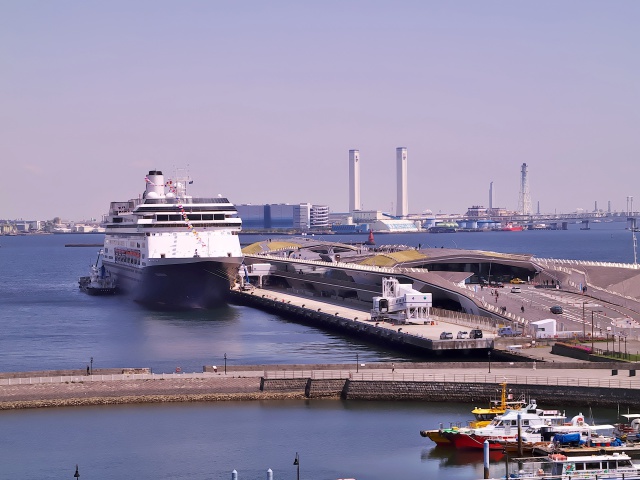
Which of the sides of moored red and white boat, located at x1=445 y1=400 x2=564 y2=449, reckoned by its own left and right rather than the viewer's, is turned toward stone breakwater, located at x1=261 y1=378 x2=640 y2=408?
right

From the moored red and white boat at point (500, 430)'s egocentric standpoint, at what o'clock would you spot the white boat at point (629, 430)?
The white boat is roughly at 6 o'clock from the moored red and white boat.

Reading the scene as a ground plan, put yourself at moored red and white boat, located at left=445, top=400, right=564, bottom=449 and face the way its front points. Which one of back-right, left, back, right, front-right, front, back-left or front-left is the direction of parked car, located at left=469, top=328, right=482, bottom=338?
right

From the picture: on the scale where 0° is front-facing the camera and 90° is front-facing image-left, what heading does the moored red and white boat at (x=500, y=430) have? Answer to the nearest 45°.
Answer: approximately 90°

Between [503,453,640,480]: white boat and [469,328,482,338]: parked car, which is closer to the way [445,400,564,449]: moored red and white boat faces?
the parked car

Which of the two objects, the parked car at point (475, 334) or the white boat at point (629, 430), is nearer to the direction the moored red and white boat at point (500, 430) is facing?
the parked car

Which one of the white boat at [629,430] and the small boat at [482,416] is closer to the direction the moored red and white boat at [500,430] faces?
the small boat

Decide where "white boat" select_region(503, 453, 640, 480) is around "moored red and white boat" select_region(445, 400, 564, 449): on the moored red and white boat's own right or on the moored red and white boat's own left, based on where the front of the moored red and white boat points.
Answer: on the moored red and white boat's own left
